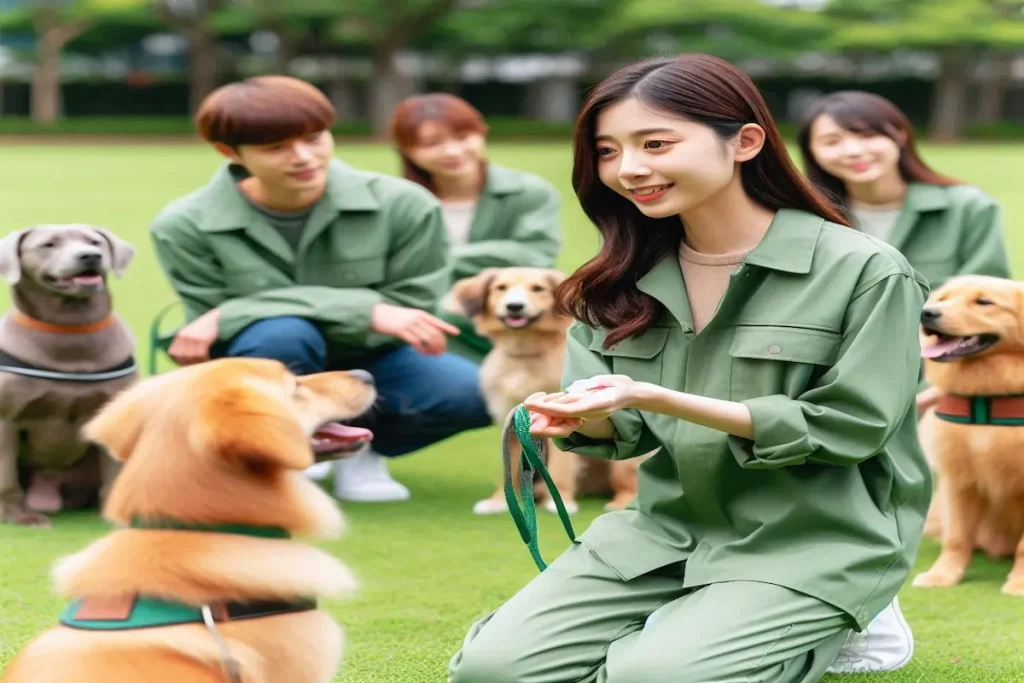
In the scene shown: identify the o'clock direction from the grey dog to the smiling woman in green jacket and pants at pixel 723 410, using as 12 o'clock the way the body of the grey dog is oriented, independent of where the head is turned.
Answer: The smiling woman in green jacket and pants is roughly at 11 o'clock from the grey dog.

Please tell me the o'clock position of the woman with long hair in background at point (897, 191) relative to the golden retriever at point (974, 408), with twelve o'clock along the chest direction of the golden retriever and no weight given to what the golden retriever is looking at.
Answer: The woman with long hair in background is roughly at 4 o'clock from the golden retriever.

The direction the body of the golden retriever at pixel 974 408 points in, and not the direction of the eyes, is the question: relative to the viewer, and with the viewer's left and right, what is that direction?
facing the viewer and to the left of the viewer

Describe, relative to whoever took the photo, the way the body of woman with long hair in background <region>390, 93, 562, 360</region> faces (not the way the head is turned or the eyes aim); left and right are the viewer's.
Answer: facing the viewer

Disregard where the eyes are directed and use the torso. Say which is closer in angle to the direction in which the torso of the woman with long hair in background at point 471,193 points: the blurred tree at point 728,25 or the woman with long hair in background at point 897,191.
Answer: the woman with long hair in background

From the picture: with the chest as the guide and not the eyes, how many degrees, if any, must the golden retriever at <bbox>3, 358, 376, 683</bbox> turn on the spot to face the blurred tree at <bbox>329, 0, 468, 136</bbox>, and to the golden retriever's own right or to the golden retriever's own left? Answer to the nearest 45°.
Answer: approximately 45° to the golden retriever's own left

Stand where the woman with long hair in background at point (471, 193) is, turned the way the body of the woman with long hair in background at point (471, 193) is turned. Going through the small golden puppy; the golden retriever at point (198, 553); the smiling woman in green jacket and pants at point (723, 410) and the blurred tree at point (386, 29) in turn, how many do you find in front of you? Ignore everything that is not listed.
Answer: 3

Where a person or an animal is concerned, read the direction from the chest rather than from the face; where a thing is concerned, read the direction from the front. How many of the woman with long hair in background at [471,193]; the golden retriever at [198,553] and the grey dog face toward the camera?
2

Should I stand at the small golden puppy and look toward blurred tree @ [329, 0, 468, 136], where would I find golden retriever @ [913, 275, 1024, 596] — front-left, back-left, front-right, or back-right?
back-right

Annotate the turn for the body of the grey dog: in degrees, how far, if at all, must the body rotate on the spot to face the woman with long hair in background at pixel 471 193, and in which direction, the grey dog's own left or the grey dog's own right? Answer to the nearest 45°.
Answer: approximately 135° to the grey dog's own left

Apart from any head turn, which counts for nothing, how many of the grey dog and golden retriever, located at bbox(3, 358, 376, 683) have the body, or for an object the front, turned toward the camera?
1

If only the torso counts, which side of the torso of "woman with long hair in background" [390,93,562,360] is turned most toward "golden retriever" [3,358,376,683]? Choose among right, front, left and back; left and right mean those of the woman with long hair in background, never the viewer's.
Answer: front

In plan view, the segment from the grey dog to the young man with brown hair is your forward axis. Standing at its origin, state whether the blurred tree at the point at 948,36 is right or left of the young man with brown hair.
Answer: left

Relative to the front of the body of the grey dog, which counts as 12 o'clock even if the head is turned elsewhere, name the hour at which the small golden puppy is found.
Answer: The small golden puppy is roughly at 9 o'clock from the grey dog.

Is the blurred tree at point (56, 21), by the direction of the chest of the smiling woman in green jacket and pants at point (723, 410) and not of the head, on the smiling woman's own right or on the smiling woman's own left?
on the smiling woman's own right

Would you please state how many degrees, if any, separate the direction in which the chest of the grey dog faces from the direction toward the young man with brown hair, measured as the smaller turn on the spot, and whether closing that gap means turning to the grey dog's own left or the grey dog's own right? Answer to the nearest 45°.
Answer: approximately 90° to the grey dog's own left

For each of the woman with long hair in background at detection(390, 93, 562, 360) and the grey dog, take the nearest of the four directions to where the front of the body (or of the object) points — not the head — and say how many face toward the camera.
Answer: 2
